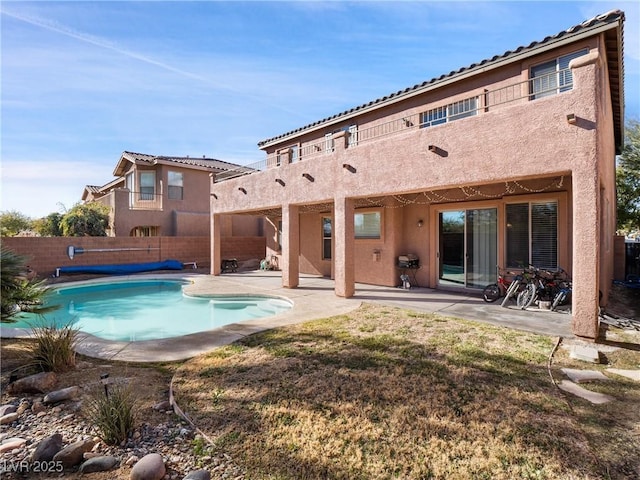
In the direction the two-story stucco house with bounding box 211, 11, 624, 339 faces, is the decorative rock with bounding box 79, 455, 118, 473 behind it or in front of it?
behind

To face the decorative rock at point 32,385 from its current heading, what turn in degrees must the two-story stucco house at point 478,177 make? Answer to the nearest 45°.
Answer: approximately 180°

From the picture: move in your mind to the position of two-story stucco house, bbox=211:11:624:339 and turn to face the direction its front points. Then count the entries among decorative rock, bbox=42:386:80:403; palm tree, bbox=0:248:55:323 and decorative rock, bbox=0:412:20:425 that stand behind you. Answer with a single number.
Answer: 3

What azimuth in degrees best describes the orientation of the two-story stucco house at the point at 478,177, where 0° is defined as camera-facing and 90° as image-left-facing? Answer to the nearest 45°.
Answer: approximately 225°

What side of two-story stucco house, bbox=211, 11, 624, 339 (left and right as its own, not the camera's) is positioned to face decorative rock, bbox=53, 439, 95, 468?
back

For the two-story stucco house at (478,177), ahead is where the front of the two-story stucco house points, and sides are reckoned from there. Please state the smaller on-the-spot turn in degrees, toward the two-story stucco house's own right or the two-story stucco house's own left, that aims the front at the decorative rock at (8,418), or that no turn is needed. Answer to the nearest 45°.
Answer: approximately 180°

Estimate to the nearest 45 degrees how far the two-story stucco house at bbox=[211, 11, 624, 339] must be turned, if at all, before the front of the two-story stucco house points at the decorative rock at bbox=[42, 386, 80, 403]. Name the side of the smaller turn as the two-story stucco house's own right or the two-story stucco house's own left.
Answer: approximately 180°

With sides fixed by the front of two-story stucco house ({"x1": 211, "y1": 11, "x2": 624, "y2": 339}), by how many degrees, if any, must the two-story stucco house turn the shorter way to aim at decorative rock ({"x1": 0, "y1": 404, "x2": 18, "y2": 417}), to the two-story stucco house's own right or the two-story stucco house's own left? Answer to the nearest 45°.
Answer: approximately 180°

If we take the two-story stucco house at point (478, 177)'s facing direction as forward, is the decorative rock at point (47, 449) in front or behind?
behind

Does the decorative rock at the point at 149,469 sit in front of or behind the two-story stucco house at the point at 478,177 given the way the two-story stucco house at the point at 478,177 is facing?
behind
